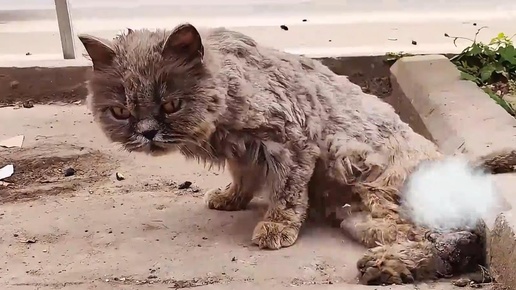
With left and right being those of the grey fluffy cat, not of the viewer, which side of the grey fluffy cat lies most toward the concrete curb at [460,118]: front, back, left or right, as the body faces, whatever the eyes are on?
back

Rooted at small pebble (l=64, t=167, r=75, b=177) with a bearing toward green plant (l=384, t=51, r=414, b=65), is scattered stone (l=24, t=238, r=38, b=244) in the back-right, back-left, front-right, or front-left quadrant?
back-right

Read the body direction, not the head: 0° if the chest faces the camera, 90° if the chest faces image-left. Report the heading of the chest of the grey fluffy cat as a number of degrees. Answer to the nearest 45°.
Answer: approximately 45°

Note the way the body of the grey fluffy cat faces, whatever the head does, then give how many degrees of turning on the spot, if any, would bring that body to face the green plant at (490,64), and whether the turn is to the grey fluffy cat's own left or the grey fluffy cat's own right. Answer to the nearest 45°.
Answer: approximately 180°

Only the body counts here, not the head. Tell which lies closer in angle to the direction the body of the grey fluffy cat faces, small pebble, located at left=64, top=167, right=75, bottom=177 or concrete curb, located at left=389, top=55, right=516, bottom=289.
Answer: the small pebble

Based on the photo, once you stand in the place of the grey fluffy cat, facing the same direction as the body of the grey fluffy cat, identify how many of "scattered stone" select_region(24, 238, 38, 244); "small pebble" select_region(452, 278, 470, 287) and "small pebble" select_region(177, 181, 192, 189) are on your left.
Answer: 1

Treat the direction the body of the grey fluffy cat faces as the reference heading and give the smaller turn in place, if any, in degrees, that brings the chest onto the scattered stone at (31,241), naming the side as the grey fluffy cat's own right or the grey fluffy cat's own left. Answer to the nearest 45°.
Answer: approximately 45° to the grey fluffy cat's own right

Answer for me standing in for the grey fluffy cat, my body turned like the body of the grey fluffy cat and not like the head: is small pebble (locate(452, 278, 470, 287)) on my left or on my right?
on my left
